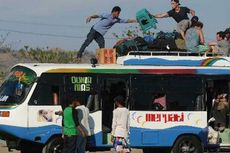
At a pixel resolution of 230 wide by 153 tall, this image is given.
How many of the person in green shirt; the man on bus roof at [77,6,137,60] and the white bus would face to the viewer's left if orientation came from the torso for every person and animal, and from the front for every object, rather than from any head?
1

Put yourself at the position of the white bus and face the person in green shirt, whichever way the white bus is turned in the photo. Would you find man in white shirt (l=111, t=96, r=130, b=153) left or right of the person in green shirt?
left

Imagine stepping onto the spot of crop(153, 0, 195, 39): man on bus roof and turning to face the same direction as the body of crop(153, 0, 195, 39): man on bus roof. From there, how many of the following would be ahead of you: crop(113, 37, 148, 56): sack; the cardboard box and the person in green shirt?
3

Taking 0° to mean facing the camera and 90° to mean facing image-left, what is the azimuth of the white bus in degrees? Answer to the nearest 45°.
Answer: approximately 90°

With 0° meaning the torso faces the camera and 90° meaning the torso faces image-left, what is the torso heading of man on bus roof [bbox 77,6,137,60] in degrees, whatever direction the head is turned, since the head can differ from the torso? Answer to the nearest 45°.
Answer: approximately 315°

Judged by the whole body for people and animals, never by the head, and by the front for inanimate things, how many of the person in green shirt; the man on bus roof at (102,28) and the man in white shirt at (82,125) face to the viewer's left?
1

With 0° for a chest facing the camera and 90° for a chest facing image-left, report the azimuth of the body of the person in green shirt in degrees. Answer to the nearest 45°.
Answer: approximately 225°

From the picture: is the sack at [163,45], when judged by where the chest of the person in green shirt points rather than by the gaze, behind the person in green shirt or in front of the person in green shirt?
in front

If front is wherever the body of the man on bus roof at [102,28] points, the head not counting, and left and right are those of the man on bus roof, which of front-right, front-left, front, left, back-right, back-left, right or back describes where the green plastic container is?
front-left
